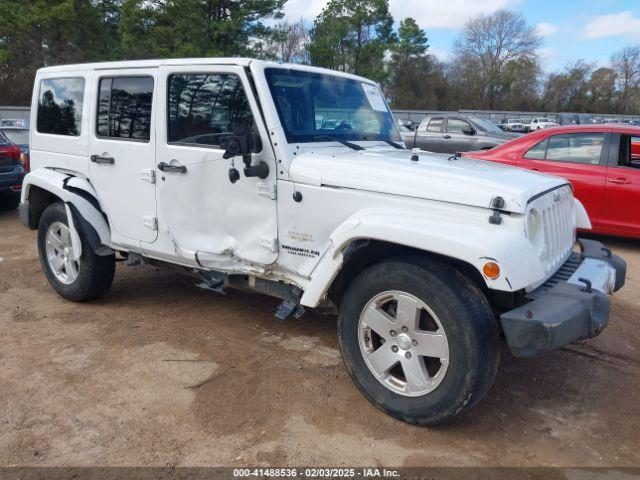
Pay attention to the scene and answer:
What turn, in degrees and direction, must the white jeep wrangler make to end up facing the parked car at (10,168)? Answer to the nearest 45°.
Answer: approximately 180°

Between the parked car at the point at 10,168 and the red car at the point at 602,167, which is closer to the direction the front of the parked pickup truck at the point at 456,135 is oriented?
the red car

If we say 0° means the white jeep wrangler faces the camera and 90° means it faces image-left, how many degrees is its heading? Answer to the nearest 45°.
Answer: approximately 315°

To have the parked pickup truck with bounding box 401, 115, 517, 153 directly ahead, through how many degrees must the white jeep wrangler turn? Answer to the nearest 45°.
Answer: approximately 135° to its left

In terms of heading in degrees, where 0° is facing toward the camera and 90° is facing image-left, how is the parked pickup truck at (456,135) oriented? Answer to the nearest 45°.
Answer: approximately 315°

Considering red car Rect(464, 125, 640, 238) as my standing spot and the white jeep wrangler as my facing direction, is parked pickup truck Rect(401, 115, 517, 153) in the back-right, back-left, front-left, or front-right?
back-right

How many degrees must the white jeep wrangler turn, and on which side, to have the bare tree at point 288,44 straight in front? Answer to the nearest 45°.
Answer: approximately 135° to its left

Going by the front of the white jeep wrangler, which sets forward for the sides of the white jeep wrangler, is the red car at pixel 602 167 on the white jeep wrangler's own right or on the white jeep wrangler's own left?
on the white jeep wrangler's own left

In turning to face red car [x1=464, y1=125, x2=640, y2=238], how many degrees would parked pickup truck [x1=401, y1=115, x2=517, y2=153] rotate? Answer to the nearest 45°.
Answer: approximately 45° to its right

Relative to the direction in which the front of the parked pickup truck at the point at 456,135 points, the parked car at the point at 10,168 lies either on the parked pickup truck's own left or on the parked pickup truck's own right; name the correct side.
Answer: on the parked pickup truck's own right

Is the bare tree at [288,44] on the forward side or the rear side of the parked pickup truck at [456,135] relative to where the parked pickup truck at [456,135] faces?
on the rear side

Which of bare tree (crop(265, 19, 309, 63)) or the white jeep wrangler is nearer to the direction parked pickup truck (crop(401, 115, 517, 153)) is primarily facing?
the white jeep wrangler
